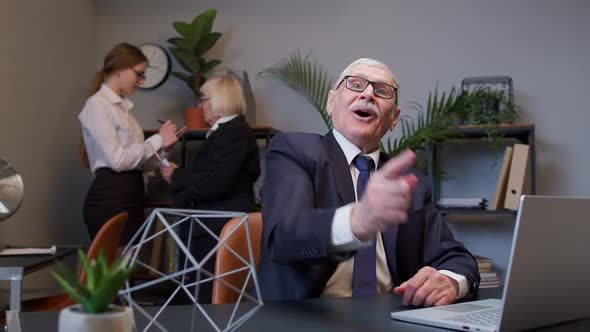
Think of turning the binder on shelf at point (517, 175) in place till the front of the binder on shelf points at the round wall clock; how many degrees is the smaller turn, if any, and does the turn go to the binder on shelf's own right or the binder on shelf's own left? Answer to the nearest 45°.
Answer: approximately 90° to the binder on shelf's own right

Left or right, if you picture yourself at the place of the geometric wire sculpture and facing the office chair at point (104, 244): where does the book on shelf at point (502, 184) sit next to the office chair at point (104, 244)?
right

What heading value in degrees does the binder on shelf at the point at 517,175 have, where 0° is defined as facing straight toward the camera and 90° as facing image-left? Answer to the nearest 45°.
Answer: approximately 0°

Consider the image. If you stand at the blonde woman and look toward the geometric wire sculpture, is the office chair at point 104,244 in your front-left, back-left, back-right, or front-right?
front-right

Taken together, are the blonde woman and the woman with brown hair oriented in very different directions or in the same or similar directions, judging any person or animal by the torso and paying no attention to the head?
very different directions

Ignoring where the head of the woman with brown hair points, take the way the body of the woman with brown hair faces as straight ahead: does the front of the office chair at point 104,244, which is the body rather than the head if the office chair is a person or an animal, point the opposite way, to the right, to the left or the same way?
the opposite way

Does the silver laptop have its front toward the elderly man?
yes

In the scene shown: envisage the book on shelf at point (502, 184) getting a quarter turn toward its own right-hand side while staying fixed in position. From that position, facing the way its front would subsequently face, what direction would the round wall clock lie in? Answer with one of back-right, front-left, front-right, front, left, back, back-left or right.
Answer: front

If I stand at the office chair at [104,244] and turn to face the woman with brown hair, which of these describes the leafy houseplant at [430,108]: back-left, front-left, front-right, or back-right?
front-right

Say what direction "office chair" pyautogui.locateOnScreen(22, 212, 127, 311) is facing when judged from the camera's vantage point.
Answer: facing to the left of the viewer

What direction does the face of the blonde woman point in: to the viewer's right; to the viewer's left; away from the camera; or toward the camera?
to the viewer's left

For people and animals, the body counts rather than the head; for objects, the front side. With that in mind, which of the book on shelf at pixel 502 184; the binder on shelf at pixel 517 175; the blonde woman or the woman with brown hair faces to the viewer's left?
the blonde woman

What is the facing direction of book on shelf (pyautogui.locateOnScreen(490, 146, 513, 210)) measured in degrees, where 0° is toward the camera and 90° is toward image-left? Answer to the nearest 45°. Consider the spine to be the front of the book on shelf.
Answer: approximately 0°

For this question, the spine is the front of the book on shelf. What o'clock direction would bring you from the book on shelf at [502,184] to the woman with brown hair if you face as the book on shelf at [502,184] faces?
The woman with brown hair is roughly at 2 o'clock from the book on shelf.

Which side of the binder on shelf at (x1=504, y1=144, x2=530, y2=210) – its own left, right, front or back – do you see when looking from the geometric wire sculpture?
front
